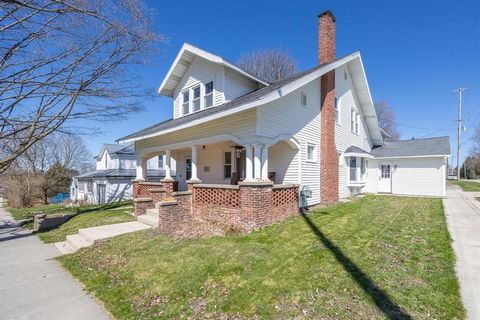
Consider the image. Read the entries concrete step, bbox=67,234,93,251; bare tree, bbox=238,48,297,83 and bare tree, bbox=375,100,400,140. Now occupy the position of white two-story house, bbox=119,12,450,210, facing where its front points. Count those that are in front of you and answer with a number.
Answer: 1

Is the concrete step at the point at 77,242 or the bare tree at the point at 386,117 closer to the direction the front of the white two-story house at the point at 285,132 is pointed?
the concrete step

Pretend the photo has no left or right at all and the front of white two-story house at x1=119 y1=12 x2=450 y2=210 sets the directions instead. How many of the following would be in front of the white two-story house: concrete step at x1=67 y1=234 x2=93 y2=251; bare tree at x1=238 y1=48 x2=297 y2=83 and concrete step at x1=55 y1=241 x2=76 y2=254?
2

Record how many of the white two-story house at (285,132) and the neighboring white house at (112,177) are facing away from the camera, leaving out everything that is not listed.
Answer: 0

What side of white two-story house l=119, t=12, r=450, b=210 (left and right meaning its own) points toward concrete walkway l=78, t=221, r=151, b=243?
front

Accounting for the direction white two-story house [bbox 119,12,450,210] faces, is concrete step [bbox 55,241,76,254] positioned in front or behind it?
in front

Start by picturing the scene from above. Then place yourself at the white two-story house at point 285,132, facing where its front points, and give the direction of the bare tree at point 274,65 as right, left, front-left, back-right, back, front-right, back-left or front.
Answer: back-right

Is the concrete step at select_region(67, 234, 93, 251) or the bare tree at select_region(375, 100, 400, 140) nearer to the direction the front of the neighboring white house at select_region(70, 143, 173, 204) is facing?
the concrete step

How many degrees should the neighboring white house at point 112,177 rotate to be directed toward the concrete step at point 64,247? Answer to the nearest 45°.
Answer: approximately 45° to its left

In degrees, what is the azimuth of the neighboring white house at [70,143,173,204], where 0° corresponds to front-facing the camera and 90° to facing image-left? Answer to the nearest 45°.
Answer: approximately 45°

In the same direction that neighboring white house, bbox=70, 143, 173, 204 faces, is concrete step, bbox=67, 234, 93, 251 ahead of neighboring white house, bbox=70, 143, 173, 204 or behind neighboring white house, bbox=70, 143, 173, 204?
ahead

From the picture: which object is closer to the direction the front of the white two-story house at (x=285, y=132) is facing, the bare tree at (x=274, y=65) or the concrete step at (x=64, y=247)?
the concrete step

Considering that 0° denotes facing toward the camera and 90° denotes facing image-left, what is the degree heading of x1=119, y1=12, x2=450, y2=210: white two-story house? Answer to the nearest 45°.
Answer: approximately 45°
